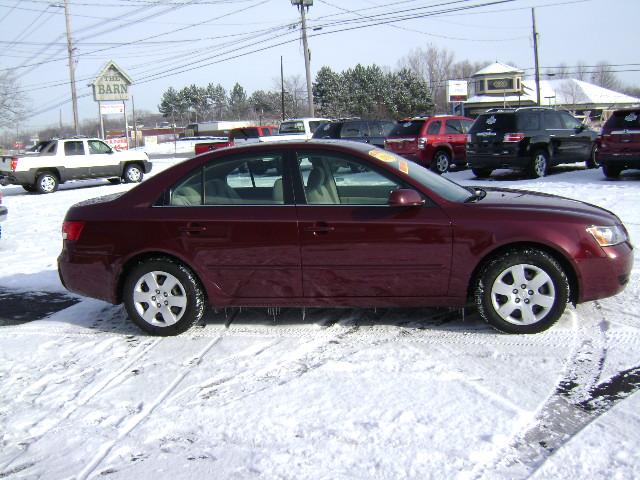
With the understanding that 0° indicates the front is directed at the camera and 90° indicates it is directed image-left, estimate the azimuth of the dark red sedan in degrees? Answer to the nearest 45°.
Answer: approximately 270°

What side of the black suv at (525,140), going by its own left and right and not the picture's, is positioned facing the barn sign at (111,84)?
left

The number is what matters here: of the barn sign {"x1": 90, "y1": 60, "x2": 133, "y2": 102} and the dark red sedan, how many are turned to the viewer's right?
1

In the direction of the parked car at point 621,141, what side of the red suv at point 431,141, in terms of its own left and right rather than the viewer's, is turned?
right

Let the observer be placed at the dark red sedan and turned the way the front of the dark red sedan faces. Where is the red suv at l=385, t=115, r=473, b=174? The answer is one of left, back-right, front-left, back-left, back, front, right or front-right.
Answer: left

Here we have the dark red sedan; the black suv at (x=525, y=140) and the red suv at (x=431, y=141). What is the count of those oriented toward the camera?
0

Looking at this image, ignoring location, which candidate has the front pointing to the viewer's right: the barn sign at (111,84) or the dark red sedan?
the dark red sedan

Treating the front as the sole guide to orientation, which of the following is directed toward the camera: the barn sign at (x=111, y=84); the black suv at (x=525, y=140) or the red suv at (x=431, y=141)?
the barn sign

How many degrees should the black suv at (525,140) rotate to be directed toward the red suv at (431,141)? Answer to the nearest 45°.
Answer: approximately 90° to its left

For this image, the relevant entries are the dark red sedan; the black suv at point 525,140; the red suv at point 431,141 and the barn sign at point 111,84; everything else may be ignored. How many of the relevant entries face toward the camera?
1

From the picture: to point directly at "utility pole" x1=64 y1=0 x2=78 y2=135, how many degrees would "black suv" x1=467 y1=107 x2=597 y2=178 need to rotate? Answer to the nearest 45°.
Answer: approximately 90° to its left

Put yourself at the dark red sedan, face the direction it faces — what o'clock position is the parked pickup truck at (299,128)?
The parked pickup truck is roughly at 9 o'clock from the dark red sedan.
